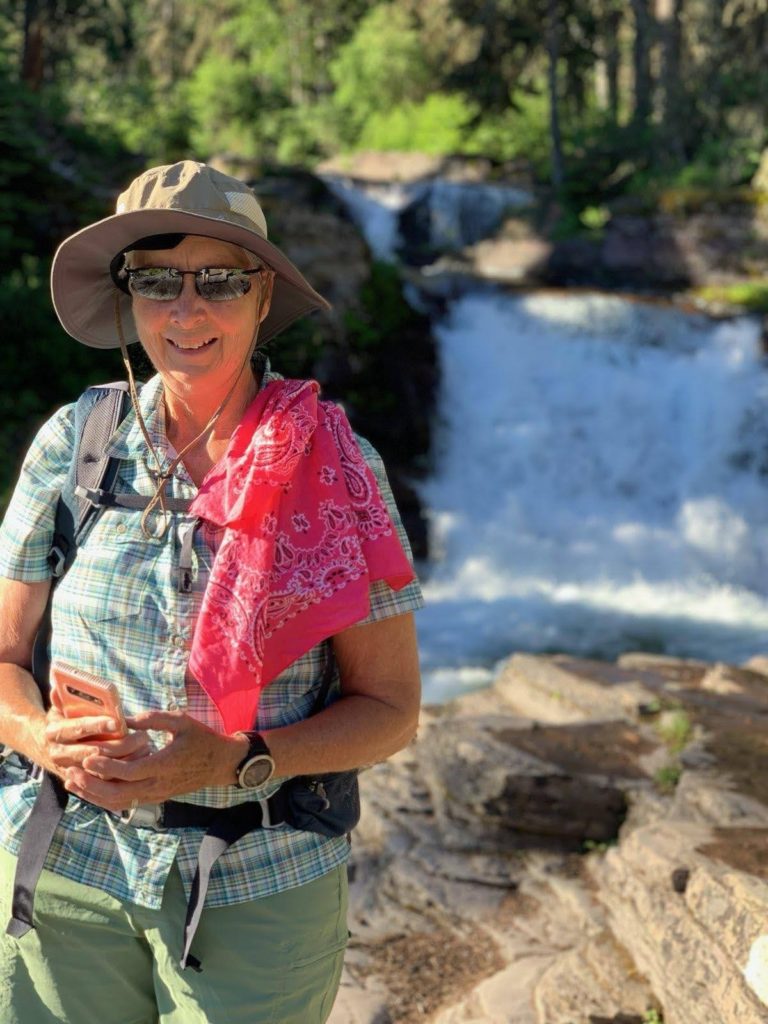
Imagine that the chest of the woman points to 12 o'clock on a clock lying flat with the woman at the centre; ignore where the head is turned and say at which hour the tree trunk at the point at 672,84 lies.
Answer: The tree trunk is roughly at 7 o'clock from the woman.

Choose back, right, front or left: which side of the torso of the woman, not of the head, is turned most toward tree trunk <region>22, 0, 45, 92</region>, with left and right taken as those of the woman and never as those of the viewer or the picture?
back

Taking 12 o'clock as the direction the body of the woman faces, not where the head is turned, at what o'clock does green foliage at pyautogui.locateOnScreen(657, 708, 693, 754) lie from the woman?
The green foliage is roughly at 7 o'clock from the woman.

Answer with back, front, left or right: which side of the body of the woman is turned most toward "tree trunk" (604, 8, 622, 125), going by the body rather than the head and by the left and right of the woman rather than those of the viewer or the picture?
back

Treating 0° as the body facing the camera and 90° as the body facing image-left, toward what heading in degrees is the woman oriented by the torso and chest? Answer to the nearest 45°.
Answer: approximately 0°

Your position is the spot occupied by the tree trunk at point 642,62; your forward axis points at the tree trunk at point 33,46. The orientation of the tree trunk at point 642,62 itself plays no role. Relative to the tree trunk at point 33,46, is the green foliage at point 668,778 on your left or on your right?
left

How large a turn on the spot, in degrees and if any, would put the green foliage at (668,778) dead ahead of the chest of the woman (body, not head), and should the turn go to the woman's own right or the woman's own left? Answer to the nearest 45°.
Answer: approximately 135° to the woman's own left

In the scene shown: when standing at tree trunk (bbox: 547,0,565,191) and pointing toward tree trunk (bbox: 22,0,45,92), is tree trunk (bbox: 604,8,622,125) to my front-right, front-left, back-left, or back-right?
back-right
